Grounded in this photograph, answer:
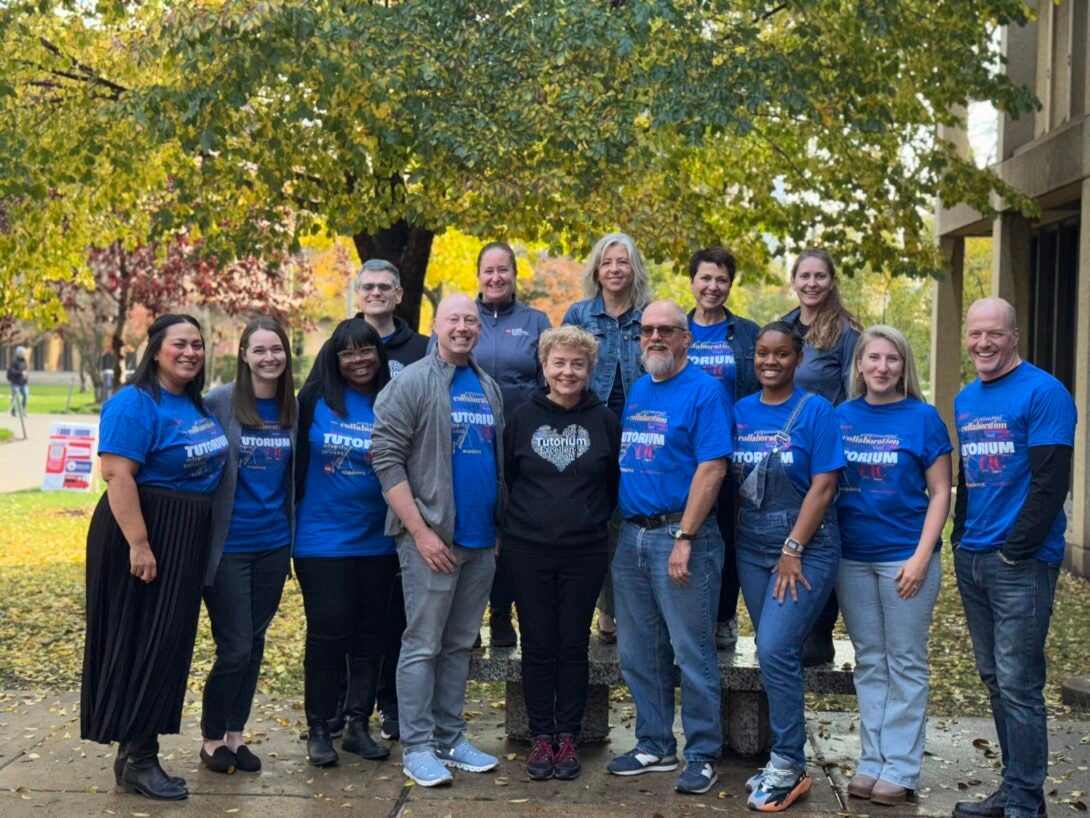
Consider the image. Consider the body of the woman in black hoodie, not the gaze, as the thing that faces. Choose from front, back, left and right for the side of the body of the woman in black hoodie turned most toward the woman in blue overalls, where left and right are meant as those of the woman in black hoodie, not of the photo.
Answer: left

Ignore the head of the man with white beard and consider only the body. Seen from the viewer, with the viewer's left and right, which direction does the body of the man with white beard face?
facing the viewer and to the left of the viewer

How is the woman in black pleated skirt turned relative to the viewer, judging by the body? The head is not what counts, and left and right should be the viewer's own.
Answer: facing the viewer and to the right of the viewer

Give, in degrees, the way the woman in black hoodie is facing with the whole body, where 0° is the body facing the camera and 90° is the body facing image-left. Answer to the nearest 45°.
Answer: approximately 0°

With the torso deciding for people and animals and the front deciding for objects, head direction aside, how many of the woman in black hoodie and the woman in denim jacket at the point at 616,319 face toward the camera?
2

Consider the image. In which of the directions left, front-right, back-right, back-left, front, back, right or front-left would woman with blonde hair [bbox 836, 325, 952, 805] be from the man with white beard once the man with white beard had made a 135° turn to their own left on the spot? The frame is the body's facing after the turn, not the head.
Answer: front

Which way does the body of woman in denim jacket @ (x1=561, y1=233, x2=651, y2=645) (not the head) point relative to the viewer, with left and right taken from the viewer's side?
facing the viewer

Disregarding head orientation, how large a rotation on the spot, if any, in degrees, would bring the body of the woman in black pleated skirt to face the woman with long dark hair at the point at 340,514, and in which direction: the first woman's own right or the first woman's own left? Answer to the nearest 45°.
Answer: approximately 45° to the first woman's own left

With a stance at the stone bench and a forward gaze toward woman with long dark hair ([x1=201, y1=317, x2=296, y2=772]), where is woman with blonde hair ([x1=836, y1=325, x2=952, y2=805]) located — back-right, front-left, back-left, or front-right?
back-left

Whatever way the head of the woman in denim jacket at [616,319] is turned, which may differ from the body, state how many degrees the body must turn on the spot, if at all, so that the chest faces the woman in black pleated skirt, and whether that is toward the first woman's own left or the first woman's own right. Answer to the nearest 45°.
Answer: approximately 90° to the first woman's own right

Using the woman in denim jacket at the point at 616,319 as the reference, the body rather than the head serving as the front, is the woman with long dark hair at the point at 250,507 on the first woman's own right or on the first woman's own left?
on the first woman's own right

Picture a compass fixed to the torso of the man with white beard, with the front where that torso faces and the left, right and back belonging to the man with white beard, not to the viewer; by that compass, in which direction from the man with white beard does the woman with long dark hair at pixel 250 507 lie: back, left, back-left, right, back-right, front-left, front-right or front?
front-right
